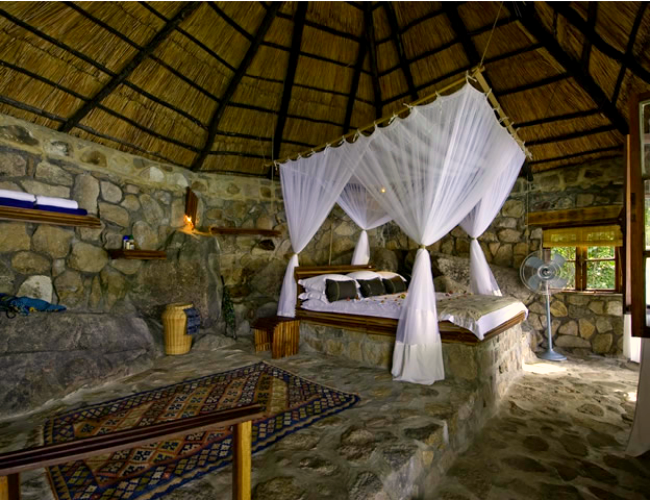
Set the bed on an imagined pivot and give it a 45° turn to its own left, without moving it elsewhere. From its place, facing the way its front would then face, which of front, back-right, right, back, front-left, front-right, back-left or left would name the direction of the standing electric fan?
front-left

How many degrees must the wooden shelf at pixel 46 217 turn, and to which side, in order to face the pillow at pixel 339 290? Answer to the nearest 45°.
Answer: approximately 45° to its left

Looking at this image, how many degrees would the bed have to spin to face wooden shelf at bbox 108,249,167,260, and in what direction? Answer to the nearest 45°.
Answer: approximately 135° to its right

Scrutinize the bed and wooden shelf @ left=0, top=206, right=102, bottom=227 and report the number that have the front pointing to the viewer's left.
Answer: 0

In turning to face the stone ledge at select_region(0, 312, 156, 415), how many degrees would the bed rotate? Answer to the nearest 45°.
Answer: approximately 90° to its right

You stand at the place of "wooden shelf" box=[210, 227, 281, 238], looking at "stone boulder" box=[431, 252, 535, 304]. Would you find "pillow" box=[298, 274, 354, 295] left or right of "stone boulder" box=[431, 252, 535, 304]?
right

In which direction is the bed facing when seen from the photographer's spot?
facing the viewer and to the right of the viewer

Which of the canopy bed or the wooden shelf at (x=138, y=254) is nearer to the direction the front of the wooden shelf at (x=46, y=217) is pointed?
the canopy bed

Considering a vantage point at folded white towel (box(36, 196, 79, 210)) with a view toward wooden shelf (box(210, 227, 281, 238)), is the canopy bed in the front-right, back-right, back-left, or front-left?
front-right
